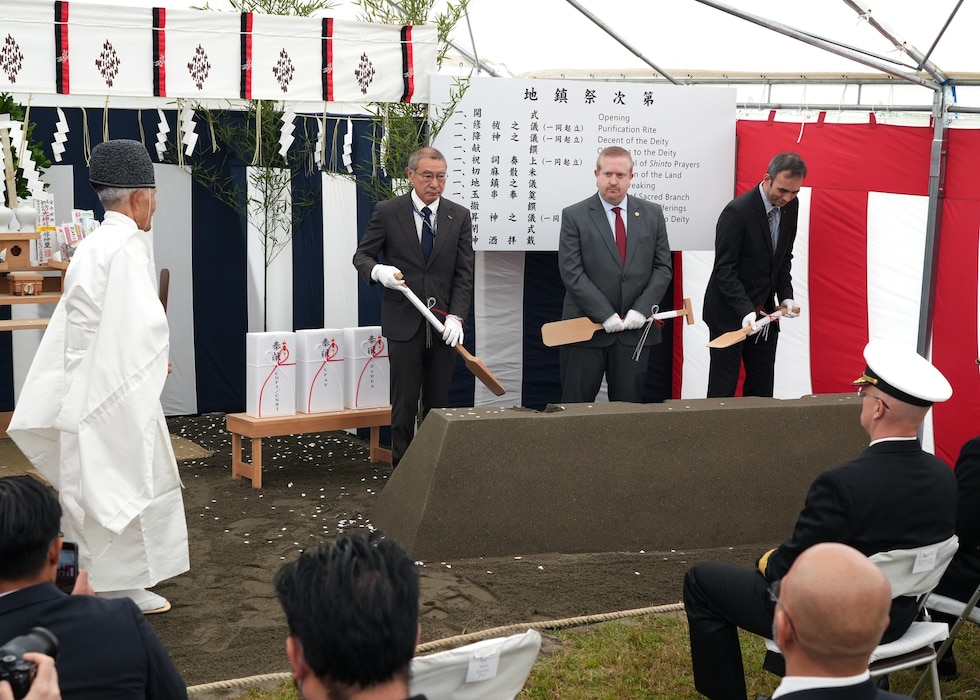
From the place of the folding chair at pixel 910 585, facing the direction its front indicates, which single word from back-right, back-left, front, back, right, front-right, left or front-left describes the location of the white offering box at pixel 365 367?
front

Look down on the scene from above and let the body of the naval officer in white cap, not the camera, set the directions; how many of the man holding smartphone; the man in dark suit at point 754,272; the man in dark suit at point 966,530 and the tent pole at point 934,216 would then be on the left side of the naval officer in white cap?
1

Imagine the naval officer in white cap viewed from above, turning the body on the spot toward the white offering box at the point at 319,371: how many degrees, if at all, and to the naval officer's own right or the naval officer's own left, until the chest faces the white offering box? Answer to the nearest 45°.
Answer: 0° — they already face it

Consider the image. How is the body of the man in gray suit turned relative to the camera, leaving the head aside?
toward the camera

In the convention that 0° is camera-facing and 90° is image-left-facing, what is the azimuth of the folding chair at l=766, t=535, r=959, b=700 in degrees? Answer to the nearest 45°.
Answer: approximately 135°

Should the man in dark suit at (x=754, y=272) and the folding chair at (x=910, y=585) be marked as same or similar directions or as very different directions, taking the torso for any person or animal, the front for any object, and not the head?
very different directions

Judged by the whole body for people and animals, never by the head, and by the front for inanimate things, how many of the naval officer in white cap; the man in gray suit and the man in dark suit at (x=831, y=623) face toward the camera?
1

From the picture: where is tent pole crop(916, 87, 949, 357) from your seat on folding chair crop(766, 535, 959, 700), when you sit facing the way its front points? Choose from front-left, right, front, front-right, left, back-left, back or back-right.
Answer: front-right

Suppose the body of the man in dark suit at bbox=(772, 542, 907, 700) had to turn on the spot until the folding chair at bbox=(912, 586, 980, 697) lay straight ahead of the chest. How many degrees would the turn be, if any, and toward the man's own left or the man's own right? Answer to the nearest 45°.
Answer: approximately 45° to the man's own right

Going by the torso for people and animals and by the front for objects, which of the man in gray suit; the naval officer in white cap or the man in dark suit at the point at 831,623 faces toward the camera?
the man in gray suit

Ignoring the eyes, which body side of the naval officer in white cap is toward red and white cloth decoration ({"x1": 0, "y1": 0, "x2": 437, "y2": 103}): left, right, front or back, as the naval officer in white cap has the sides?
front

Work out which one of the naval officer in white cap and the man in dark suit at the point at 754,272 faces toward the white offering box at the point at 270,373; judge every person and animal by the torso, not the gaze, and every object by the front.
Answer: the naval officer in white cap

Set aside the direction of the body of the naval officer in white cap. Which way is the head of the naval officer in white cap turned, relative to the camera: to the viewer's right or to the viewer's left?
to the viewer's left

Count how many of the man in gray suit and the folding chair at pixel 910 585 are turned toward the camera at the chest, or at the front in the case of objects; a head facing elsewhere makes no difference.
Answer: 1

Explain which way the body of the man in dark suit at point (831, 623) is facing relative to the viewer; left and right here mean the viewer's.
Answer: facing away from the viewer and to the left of the viewer

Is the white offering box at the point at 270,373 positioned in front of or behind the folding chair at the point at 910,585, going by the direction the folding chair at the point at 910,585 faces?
in front

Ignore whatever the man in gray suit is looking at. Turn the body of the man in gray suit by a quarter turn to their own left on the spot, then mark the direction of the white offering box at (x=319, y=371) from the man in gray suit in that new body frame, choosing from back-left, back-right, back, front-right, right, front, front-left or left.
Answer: back

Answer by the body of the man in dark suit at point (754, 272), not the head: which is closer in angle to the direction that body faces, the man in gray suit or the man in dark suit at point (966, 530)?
the man in dark suit
